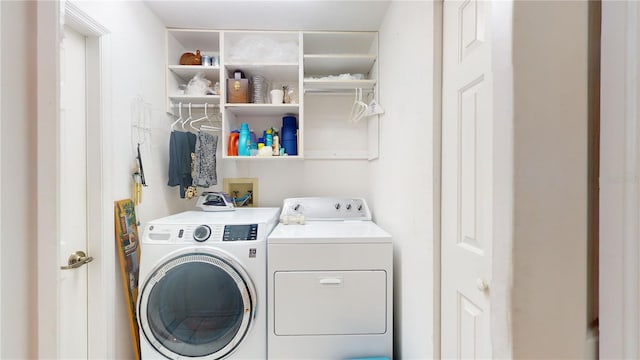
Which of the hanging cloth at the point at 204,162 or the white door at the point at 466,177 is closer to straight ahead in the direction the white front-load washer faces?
the white door

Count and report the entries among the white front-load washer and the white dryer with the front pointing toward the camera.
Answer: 2

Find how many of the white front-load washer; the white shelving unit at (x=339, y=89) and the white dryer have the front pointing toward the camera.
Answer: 3

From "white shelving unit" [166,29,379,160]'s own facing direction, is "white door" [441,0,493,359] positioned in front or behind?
in front

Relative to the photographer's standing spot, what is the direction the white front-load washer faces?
facing the viewer

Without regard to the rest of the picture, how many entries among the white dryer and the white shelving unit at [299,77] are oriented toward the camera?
2

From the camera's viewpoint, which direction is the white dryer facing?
toward the camera
